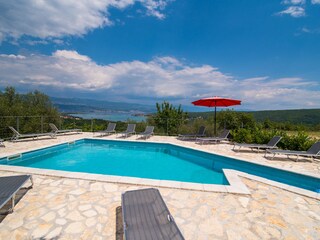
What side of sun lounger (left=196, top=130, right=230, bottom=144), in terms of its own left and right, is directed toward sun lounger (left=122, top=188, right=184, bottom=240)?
left

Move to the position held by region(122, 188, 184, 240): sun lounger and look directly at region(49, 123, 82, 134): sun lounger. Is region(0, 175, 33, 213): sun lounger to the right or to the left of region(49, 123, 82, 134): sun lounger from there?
left

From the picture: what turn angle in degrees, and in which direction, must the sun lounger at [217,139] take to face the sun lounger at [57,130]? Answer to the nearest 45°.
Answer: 0° — it already faces it

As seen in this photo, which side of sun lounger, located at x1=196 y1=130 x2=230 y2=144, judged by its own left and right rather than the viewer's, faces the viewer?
left

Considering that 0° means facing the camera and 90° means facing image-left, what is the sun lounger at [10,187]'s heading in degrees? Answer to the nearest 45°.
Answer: approximately 225°

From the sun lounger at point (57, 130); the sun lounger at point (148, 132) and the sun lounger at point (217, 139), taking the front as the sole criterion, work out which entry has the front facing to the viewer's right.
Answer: the sun lounger at point (57, 130)

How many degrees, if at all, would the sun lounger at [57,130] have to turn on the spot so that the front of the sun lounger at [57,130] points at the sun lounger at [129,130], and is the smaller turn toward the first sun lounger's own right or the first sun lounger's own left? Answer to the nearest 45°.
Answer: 0° — it already faces it

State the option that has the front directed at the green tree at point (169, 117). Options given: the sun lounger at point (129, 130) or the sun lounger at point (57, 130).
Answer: the sun lounger at point (57, 130)

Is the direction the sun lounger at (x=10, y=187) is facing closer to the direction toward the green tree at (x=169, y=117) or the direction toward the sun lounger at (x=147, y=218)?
the green tree

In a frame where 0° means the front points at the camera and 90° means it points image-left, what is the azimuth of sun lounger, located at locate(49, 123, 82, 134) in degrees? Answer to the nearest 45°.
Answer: approximately 270°

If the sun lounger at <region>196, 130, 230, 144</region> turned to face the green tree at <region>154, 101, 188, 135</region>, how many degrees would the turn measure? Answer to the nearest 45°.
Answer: approximately 45° to its right
